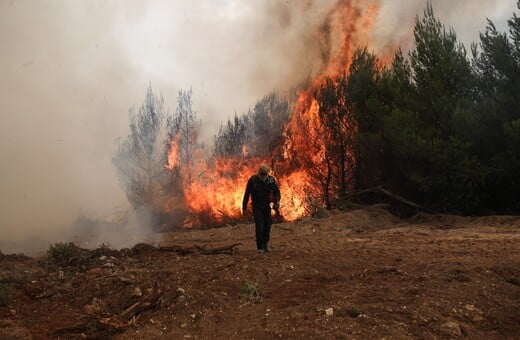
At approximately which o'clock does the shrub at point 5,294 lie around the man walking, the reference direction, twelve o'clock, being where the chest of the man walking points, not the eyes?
The shrub is roughly at 2 o'clock from the man walking.

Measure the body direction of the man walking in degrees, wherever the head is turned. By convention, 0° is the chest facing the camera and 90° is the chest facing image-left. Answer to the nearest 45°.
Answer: approximately 0°

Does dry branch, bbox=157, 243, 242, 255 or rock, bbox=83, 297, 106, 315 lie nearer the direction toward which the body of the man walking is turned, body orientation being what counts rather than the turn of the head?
the rock

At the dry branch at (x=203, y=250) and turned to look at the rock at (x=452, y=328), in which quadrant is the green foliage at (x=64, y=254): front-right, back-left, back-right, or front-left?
back-right

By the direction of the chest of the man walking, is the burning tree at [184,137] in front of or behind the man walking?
behind

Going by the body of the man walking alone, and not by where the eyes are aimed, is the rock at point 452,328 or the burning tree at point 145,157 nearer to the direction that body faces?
the rock

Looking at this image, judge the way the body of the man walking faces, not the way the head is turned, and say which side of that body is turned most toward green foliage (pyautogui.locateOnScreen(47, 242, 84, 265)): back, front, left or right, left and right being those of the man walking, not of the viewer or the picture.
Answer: right

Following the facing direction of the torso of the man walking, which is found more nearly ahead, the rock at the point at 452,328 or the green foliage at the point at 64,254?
the rock

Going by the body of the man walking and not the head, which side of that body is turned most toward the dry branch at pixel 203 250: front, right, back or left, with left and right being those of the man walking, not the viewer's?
right

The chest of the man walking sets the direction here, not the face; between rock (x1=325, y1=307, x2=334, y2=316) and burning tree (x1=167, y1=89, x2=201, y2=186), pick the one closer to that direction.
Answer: the rock

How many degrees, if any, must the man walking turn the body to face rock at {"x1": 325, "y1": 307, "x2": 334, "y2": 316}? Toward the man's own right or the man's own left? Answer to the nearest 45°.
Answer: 0° — they already face it
